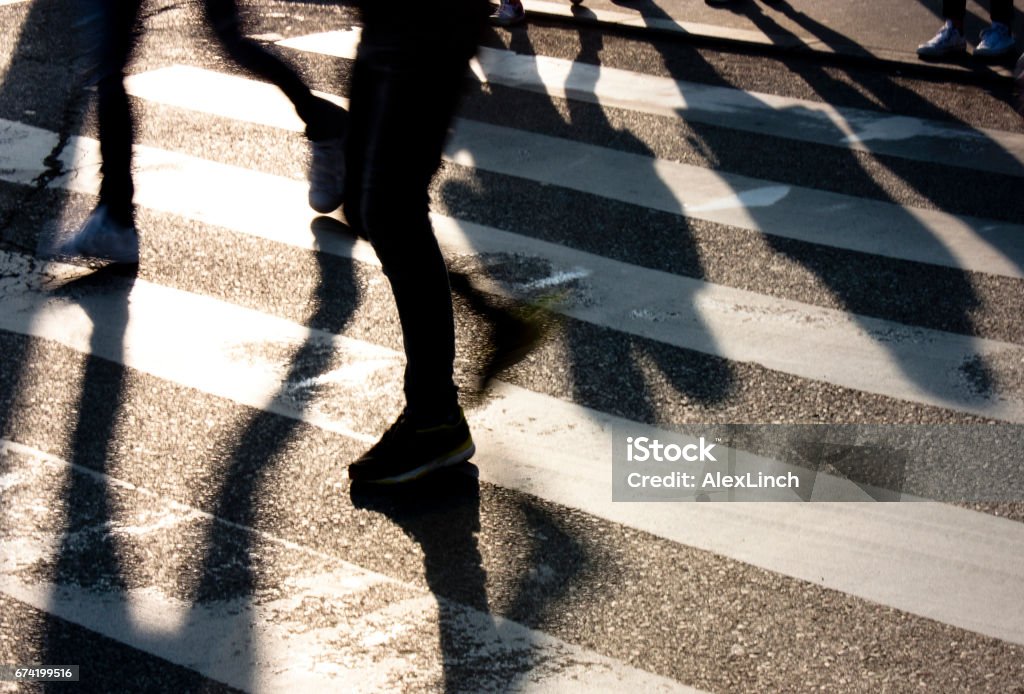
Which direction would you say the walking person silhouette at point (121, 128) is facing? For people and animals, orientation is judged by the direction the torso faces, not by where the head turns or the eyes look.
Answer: to the viewer's left
